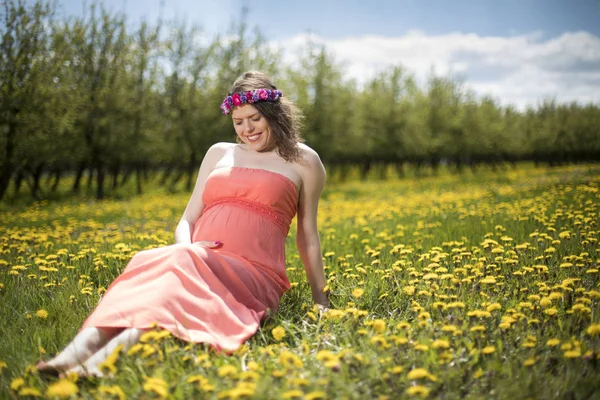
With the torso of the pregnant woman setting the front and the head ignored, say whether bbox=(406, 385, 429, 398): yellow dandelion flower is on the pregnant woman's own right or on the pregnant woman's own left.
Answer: on the pregnant woman's own left

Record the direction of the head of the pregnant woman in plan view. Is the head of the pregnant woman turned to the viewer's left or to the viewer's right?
to the viewer's left

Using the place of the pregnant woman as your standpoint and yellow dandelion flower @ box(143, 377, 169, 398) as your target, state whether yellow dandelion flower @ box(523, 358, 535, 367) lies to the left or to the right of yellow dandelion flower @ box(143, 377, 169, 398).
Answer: left

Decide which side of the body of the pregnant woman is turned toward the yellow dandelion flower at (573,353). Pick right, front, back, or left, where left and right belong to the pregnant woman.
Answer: left

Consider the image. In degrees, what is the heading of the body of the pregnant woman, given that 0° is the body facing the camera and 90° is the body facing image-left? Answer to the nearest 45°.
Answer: approximately 45°

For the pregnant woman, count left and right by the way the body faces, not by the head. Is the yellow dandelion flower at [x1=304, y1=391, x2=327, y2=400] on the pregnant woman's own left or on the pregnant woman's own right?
on the pregnant woman's own left

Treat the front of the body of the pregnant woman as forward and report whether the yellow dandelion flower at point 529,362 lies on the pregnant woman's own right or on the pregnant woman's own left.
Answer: on the pregnant woman's own left
